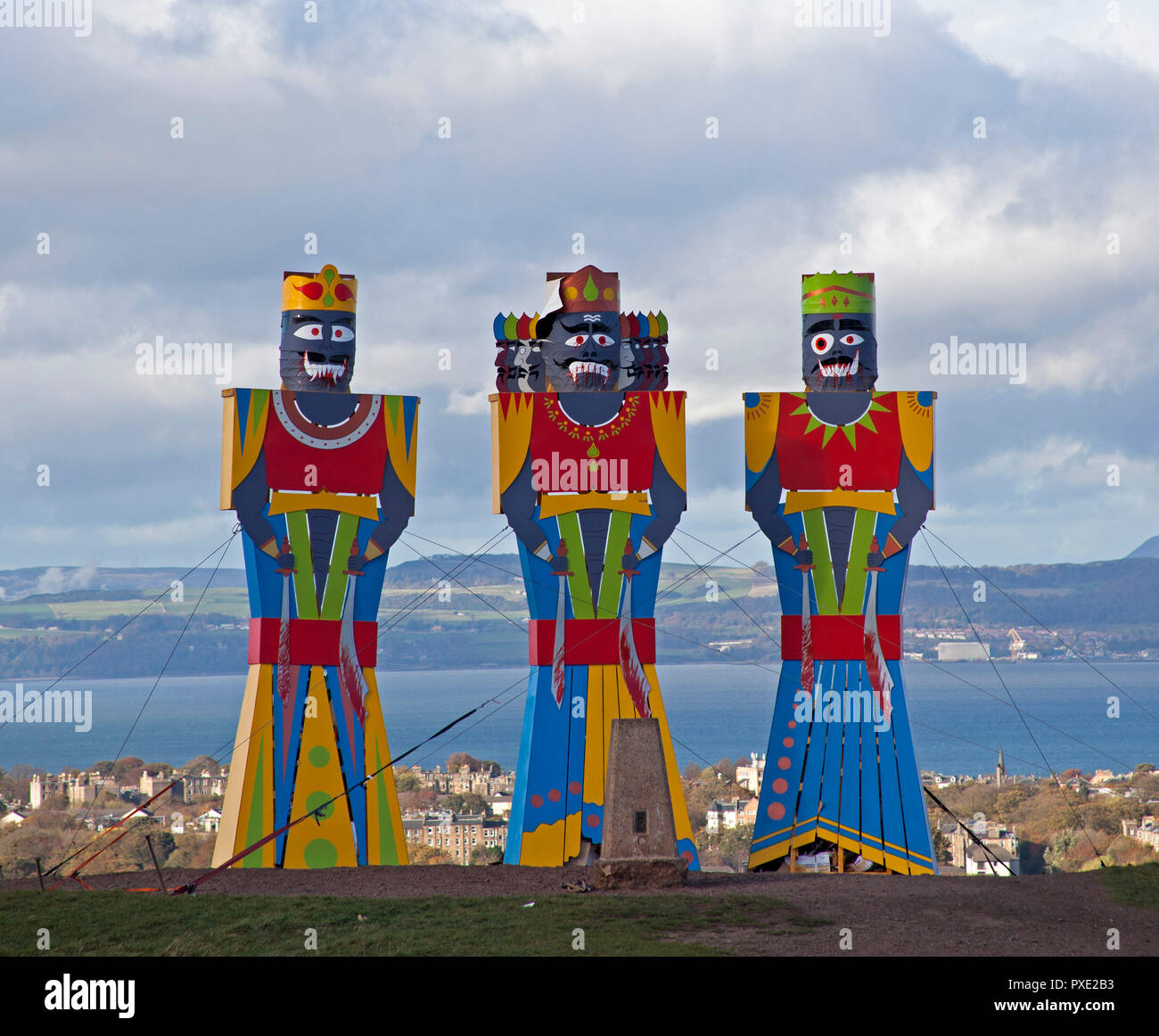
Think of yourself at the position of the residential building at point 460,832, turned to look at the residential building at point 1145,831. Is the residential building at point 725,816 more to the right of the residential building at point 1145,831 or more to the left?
left

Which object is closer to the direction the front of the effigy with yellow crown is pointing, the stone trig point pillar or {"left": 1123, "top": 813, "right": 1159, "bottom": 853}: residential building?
the stone trig point pillar

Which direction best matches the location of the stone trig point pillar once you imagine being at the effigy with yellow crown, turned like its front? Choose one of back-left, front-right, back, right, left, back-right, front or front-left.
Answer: front-left

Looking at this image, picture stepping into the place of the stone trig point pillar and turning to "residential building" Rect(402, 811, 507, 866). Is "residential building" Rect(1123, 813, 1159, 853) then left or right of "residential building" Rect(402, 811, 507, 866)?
right

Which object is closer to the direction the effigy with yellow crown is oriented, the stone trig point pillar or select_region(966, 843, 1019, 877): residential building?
the stone trig point pillar

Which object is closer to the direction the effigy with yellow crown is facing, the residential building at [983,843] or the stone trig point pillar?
the stone trig point pillar

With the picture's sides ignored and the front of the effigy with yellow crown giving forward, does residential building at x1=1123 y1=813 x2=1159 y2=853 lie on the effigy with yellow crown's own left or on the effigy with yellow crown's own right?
on the effigy with yellow crown's own left

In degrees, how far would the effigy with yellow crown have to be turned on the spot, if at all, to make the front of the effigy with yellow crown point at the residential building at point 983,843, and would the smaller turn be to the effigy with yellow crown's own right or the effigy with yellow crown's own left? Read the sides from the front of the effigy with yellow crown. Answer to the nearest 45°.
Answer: approximately 135° to the effigy with yellow crown's own left

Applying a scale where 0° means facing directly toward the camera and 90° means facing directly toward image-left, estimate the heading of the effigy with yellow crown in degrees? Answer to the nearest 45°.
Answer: approximately 0°

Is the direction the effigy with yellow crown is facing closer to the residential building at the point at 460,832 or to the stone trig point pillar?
the stone trig point pillar
